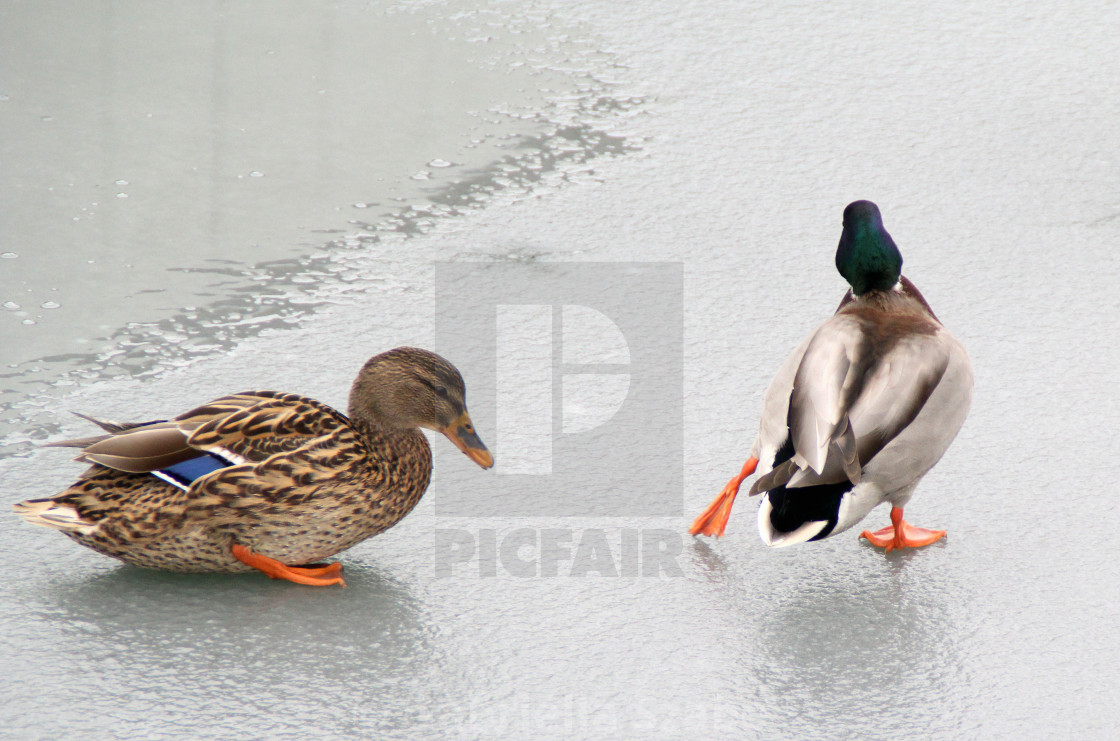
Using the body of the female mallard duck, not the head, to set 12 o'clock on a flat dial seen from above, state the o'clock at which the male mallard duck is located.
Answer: The male mallard duck is roughly at 12 o'clock from the female mallard duck.

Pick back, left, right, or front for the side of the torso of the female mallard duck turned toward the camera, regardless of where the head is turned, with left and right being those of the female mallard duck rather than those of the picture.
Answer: right
